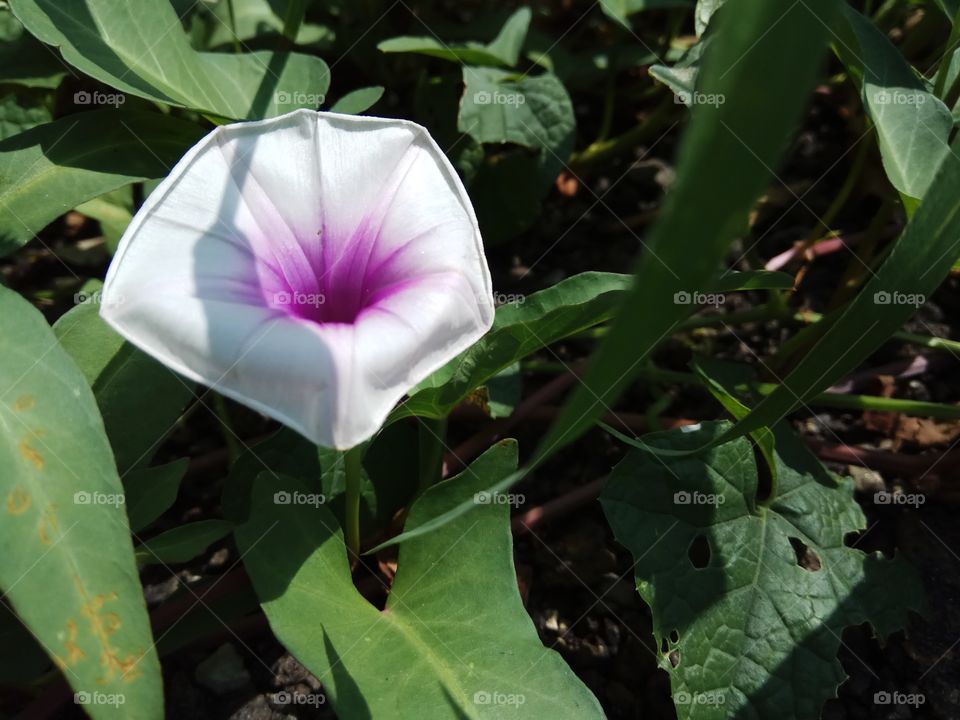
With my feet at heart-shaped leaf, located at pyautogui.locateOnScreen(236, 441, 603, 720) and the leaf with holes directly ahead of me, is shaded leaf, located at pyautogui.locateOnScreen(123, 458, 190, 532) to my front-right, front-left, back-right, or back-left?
back-left

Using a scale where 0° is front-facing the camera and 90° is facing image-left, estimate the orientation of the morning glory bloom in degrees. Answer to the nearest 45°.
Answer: approximately 0°

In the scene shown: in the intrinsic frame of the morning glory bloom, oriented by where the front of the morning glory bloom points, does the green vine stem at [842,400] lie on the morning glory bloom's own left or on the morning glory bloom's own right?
on the morning glory bloom's own left

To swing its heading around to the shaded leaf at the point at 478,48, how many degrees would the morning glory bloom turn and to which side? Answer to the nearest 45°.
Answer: approximately 180°
